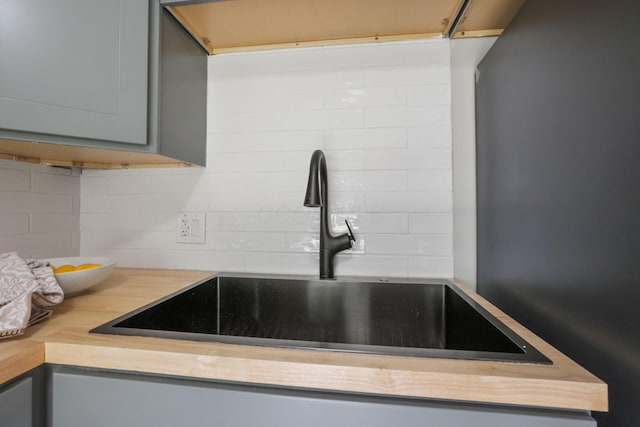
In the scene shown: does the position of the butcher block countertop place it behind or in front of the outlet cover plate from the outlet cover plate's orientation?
in front

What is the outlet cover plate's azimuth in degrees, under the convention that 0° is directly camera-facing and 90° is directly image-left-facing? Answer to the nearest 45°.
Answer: approximately 0°

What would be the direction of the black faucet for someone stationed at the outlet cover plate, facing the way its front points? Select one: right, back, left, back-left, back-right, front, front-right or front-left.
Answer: front-left

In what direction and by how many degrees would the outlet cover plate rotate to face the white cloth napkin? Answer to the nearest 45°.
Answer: approximately 45° to its right
